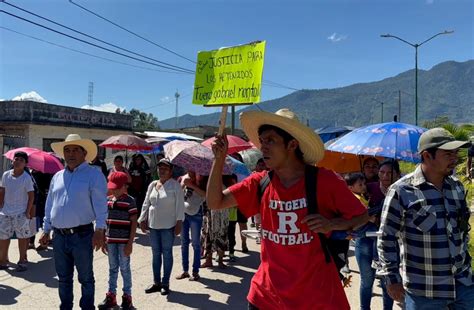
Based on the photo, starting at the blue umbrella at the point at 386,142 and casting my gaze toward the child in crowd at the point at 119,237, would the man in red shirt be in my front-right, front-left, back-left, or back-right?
front-left

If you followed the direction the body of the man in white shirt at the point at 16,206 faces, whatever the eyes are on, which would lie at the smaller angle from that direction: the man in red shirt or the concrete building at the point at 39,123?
the man in red shirt

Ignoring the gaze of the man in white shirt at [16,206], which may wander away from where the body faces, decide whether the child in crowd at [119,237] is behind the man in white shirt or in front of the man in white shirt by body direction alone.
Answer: in front

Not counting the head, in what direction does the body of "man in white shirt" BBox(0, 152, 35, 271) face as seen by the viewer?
toward the camera

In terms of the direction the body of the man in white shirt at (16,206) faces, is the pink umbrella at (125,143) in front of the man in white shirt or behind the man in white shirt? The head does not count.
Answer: behind

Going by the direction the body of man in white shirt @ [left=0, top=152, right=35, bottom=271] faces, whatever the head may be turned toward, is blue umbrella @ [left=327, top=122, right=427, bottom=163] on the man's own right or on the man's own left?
on the man's own left

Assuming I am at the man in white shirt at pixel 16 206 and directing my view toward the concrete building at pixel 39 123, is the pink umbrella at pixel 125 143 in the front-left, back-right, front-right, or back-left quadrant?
front-right

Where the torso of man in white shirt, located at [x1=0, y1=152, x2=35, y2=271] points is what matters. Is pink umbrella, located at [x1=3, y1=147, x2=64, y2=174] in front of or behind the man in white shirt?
behind

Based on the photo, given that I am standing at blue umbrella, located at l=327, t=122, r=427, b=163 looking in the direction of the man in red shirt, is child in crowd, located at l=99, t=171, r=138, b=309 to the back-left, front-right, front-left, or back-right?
front-right

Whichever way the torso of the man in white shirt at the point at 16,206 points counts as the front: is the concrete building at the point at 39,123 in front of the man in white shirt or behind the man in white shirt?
behind
